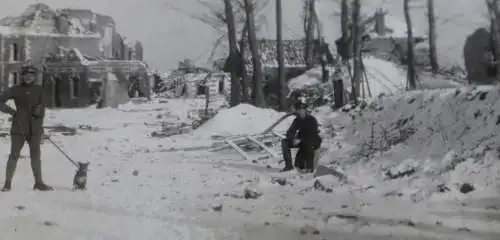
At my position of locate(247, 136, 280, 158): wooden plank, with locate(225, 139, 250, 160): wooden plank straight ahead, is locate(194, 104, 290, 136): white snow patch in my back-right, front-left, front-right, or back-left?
front-right

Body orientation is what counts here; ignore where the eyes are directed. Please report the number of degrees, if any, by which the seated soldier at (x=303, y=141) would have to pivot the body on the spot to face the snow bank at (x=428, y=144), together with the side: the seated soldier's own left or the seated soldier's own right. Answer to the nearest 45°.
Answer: approximately 90° to the seated soldier's own left

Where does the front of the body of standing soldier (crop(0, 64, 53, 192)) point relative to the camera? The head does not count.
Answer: toward the camera

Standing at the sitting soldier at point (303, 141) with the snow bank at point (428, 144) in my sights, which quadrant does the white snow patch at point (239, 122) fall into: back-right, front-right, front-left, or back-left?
back-left

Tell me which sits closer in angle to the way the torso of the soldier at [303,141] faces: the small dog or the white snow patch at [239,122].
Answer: the small dog

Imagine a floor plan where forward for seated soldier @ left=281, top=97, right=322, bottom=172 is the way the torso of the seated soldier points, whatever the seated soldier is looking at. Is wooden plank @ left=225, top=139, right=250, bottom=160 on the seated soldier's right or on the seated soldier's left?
on the seated soldier's right

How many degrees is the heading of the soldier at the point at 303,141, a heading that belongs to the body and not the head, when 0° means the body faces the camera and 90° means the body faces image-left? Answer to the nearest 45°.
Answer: approximately 45°

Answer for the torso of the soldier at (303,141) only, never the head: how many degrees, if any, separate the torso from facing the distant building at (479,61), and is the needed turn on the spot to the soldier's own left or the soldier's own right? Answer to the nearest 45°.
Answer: approximately 180°

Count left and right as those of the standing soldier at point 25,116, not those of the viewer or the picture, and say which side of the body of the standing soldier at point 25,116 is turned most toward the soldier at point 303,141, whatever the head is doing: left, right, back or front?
left

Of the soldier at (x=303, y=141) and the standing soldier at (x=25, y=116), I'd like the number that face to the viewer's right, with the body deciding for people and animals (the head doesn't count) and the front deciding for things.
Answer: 0

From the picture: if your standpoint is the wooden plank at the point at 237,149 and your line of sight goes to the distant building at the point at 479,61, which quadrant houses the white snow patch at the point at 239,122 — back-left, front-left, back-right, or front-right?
front-left
